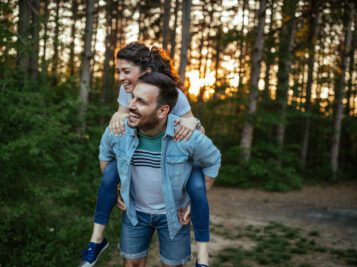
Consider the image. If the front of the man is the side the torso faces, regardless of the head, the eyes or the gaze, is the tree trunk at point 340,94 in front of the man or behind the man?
behind

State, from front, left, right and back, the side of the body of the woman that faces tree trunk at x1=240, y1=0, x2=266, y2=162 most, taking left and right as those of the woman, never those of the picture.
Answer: back

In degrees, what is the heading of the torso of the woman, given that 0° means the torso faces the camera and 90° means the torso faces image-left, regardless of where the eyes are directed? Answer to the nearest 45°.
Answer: approximately 0°

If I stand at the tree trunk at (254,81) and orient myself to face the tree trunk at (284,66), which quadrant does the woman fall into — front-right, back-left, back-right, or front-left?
back-right

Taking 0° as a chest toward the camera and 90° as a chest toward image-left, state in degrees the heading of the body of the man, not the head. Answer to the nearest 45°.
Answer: approximately 0°

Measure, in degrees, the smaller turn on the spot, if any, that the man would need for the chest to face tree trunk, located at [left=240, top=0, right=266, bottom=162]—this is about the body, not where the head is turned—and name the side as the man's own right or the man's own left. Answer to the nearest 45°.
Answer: approximately 180°
